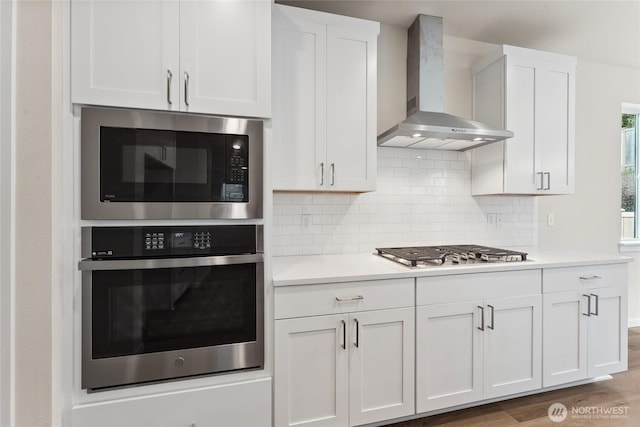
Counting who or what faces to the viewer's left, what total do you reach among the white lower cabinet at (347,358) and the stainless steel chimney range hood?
0

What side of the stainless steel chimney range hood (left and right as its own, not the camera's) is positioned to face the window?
left

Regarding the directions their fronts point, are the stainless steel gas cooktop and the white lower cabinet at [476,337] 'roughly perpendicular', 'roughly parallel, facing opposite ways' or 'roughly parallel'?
roughly parallel

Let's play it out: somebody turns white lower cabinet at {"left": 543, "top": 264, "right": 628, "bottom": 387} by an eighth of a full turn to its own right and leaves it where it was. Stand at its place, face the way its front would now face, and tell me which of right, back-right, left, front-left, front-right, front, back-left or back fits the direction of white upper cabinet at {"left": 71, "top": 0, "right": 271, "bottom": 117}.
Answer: front-right

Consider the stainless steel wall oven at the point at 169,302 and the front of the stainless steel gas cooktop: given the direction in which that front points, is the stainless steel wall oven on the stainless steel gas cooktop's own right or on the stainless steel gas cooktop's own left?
on the stainless steel gas cooktop's own right

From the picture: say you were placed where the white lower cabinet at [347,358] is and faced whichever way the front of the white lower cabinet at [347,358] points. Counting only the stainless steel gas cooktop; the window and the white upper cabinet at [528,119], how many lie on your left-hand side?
3

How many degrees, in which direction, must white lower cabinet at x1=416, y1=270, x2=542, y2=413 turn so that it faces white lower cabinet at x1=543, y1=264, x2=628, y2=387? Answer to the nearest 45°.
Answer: approximately 90° to its left

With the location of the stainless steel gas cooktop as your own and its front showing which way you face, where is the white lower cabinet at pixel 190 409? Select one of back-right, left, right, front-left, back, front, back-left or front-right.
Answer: right

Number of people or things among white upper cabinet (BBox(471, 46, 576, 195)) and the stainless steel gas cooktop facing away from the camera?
0

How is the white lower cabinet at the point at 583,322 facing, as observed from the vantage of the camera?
facing the viewer and to the right of the viewer

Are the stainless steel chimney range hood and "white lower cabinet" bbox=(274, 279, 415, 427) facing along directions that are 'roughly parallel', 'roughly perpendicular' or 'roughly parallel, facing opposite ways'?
roughly parallel

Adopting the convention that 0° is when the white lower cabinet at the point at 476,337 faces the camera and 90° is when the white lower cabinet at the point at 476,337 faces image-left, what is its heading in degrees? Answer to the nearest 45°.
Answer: approximately 315°
